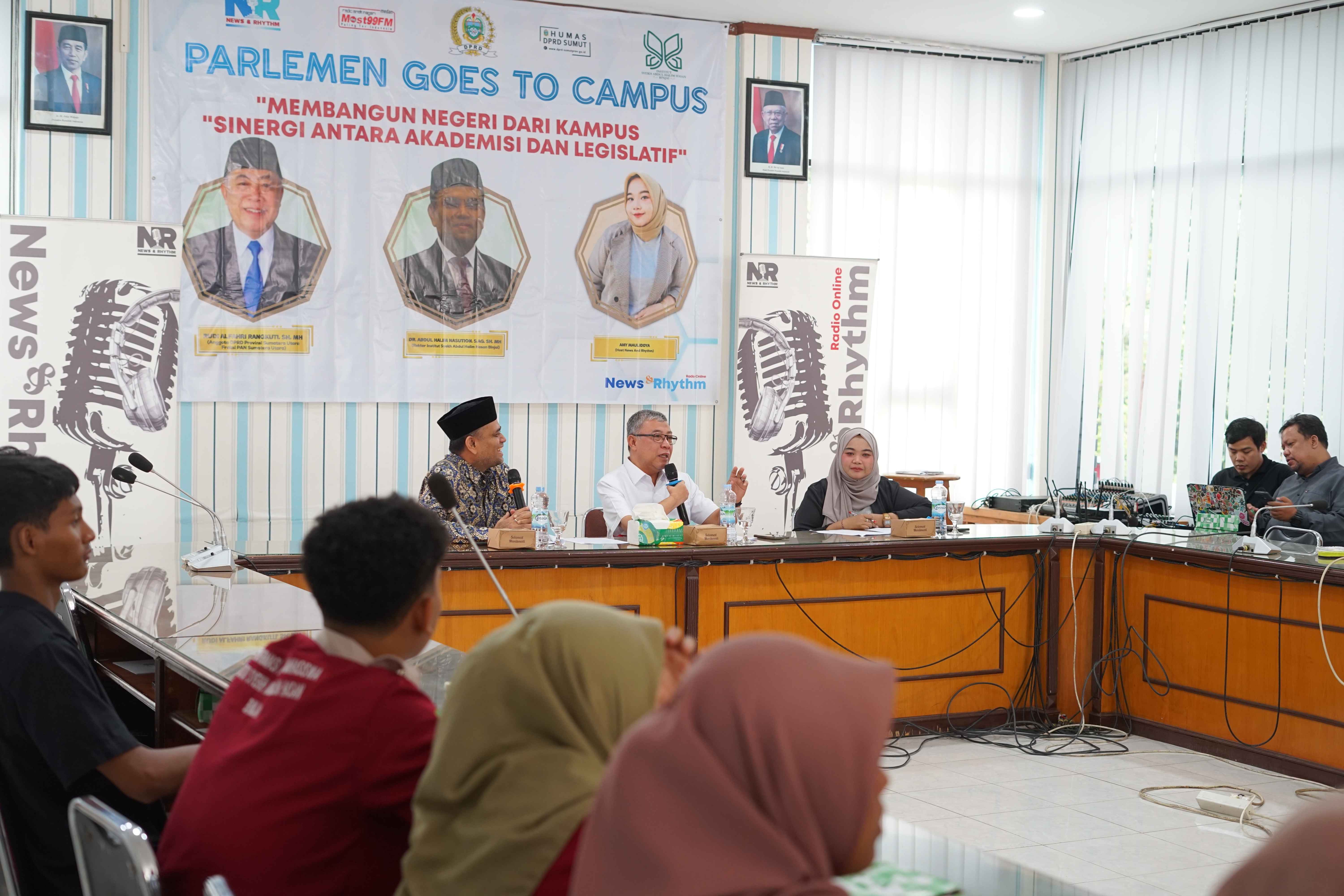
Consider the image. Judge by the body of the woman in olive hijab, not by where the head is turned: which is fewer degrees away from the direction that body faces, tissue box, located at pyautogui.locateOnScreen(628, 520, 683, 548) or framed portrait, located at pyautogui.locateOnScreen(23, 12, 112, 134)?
the tissue box

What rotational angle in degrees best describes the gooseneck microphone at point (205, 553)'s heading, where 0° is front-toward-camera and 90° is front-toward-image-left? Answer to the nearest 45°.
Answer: approximately 90°

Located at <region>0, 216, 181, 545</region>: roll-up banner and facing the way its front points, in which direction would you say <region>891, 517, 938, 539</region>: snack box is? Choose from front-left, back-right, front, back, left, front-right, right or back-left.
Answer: front-left

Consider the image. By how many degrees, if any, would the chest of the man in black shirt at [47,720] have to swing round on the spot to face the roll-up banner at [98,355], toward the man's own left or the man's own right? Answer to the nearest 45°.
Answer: approximately 90° to the man's own left

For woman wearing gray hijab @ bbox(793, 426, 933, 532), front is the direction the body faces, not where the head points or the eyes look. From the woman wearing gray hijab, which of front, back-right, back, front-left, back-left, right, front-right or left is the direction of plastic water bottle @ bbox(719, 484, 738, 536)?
front-right

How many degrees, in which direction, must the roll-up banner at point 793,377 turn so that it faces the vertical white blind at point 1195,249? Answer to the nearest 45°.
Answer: approximately 90° to its left

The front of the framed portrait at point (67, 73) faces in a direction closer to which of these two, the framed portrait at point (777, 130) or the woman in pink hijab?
the woman in pink hijab

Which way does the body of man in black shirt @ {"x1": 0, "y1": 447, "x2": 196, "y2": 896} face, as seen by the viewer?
to the viewer's right

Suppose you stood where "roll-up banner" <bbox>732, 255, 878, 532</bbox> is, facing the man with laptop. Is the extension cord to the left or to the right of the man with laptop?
right
